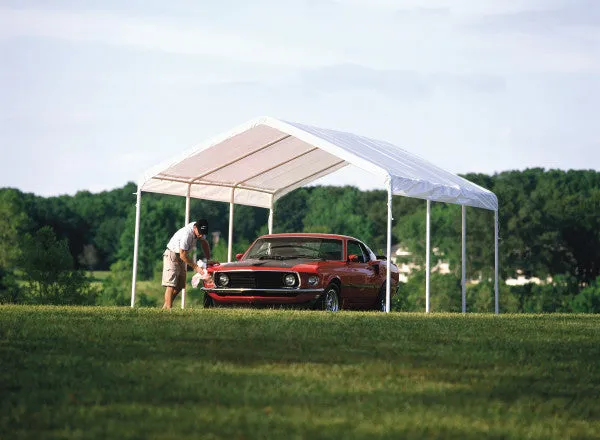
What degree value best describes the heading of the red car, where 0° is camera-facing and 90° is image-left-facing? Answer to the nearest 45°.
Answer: approximately 45°

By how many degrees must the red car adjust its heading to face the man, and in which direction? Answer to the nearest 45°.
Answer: approximately 45° to its right
